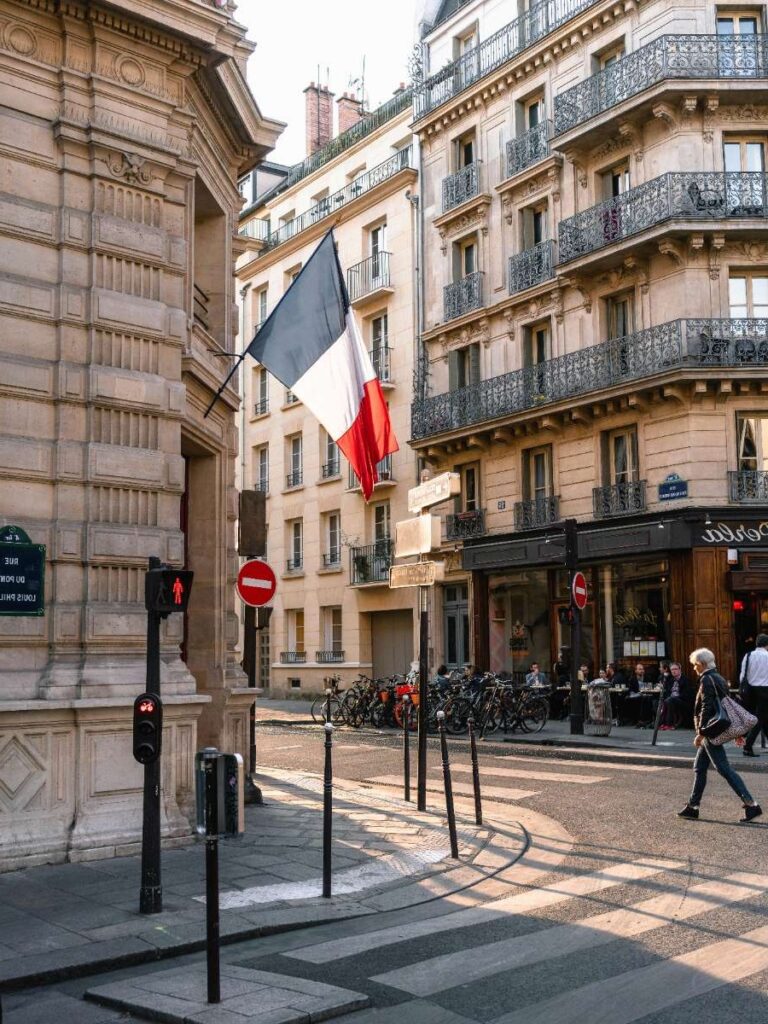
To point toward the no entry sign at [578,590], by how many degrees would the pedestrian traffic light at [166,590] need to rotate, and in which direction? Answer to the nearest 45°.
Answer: approximately 90° to its left

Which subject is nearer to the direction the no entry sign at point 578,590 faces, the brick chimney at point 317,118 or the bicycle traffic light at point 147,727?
the bicycle traffic light

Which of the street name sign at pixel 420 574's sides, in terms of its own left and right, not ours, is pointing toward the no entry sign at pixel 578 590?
back

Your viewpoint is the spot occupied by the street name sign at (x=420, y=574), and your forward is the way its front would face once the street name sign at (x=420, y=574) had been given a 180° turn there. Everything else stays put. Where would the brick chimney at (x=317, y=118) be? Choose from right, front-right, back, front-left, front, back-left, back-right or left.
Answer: front

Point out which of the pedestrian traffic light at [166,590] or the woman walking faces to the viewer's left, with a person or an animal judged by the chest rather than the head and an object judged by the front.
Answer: the woman walking

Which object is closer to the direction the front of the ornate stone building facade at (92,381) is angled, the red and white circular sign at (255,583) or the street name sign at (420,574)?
the street name sign

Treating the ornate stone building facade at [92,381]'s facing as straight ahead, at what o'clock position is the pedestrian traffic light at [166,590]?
The pedestrian traffic light is roughly at 1 o'clock from the ornate stone building facade.

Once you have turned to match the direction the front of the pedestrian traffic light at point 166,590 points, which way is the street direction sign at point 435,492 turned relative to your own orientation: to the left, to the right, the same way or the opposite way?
to the right

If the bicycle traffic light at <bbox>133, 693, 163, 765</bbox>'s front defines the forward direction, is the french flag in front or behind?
behind

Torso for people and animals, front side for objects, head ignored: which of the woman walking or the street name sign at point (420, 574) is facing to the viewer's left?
the woman walking
